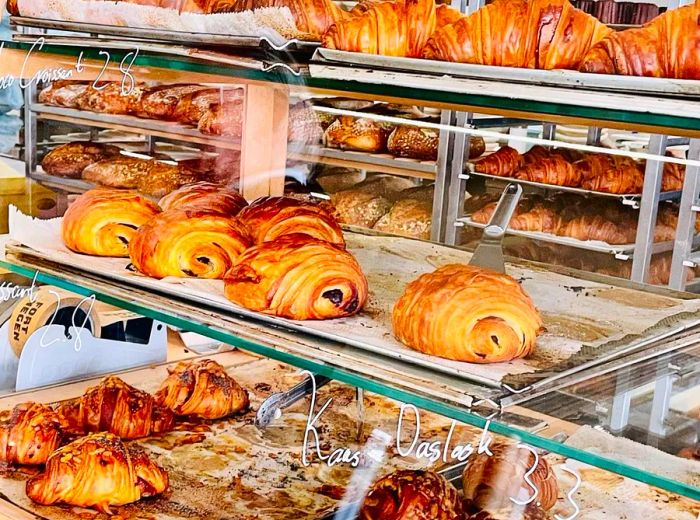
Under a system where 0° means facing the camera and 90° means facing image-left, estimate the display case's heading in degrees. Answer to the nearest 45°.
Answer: approximately 45°

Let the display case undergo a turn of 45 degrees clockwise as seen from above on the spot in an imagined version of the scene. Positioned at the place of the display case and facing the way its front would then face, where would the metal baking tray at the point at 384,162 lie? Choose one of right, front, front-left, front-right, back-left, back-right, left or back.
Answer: right

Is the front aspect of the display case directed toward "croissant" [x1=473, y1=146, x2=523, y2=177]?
no

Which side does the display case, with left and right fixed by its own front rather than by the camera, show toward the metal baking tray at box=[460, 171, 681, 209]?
back

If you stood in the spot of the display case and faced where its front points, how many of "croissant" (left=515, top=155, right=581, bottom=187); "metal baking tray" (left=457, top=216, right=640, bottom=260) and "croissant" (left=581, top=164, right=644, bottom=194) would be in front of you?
0

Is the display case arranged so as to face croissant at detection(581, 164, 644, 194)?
no

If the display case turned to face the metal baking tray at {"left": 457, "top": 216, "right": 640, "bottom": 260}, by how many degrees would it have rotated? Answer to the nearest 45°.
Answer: approximately 180°

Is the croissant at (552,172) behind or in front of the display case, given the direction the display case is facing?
behind
